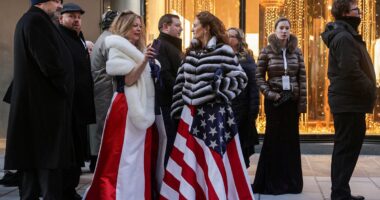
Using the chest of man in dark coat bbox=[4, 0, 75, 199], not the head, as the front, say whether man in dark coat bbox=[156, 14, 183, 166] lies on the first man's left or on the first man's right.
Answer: on the first man's left

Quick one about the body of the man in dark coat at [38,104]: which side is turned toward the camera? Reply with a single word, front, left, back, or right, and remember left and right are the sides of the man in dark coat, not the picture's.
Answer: right

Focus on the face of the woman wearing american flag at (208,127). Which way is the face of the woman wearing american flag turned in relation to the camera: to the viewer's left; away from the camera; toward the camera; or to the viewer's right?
to the viewer's left

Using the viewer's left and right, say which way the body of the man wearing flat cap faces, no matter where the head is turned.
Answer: facing the viewer and to the right of the viewer
